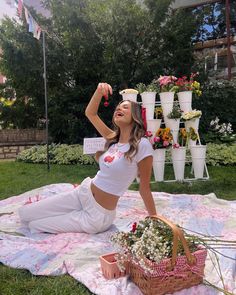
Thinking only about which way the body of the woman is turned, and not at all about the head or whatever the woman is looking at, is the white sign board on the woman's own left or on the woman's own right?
on the woman's own right

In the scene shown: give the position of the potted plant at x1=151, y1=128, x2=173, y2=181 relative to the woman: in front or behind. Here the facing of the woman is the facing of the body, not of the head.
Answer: behind

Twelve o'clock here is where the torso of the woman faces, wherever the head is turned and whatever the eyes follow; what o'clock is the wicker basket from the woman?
The wicker basket is roughly at 10 o'clock from the woman.

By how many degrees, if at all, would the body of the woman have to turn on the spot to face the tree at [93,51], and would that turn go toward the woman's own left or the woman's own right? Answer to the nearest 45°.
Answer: approximately 135° to the woman's own right

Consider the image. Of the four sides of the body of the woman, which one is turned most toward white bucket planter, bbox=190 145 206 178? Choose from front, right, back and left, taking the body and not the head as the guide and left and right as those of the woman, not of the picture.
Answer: back

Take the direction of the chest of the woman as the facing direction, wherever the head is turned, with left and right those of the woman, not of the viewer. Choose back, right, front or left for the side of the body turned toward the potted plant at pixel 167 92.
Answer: back

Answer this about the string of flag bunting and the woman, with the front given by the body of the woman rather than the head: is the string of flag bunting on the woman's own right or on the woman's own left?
on the woman's own right

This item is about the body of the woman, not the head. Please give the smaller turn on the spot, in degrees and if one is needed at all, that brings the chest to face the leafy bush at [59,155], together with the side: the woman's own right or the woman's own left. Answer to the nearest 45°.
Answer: approximately 135° to the woman's own right

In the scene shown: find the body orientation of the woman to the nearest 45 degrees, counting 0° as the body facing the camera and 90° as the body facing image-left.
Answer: approximately 45°

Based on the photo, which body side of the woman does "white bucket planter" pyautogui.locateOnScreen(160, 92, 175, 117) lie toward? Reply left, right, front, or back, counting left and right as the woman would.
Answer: back
